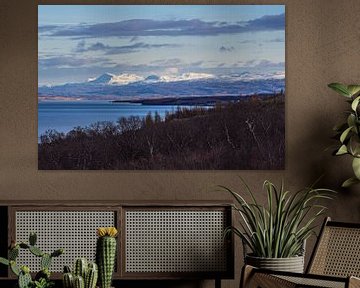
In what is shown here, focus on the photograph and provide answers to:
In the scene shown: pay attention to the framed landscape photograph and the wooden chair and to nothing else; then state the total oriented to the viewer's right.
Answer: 0

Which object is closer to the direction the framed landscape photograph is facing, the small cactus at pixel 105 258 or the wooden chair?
the small cactus

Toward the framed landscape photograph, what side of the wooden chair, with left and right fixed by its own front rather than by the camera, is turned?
right

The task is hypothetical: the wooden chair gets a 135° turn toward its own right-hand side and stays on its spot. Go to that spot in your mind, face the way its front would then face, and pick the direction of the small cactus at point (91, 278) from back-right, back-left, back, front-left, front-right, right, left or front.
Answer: back-left

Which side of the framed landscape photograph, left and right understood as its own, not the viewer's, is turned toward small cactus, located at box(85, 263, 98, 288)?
front

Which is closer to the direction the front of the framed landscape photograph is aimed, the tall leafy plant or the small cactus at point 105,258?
the small cactus

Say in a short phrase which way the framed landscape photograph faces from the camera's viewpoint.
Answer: facing the viewer

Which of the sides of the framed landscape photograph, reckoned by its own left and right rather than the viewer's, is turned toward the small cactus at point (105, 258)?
front

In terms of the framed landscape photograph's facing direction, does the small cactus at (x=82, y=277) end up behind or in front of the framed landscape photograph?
in front

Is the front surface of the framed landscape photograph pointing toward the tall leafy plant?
no

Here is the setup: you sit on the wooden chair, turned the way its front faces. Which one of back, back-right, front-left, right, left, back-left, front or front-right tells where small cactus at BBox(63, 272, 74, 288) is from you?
front

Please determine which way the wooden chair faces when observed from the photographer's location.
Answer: facing the viewer and to the left of the viewer
